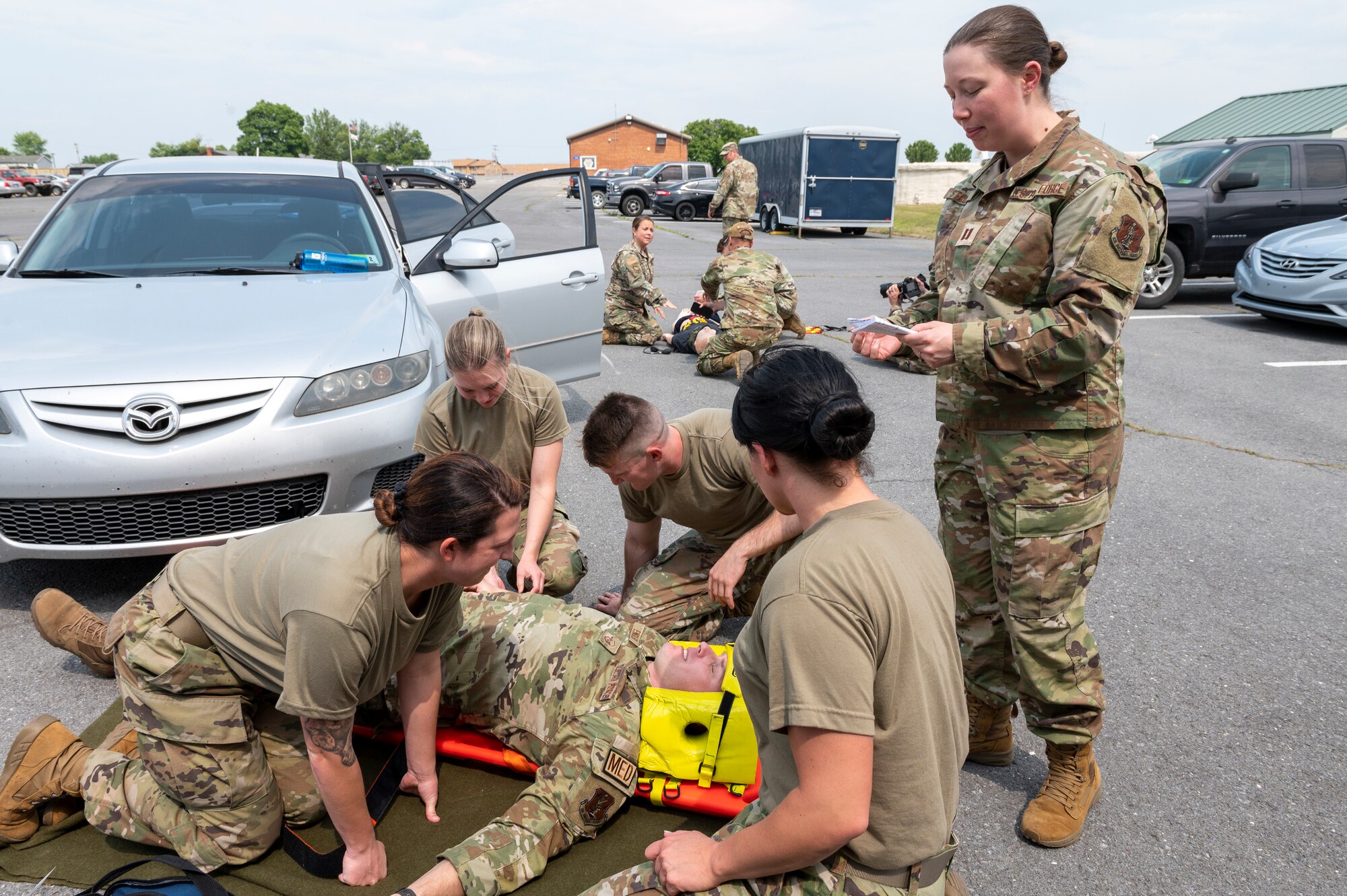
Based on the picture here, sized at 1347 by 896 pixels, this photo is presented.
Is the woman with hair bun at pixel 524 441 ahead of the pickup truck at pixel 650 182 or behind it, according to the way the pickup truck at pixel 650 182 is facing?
ahead

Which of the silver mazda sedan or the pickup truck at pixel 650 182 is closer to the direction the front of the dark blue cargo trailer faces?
the pickup truck

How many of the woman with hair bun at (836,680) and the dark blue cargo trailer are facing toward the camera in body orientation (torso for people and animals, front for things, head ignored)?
0

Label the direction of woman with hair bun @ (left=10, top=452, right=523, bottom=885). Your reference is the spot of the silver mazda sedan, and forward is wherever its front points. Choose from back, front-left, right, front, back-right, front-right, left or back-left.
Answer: front

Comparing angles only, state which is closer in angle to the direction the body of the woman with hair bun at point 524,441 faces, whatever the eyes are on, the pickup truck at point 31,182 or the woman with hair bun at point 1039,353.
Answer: the woman with hair bun

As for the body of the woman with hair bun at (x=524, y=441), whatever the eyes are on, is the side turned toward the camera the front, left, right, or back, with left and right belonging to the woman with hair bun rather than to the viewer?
front

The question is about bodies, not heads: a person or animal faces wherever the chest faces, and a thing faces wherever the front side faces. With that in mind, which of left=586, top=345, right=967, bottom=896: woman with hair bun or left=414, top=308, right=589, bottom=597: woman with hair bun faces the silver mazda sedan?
left=586, top=345, right=967, bottom=896: woman with hair bun

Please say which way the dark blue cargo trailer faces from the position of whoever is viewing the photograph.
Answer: facing away from the viewer and to the left of the viewer

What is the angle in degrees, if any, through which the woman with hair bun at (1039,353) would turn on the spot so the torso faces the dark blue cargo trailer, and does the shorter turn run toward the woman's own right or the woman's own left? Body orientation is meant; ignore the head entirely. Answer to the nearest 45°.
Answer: approximately 135° to the woman's own right

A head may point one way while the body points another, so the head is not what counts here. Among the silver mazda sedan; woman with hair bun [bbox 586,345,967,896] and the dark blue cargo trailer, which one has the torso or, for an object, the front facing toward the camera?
the silver mazda sedan

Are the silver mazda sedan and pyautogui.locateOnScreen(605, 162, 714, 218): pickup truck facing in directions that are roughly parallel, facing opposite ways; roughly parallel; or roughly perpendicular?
roughly perpendicular

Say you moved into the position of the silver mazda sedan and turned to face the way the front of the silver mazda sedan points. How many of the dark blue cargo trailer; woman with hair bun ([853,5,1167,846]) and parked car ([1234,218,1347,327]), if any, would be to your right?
0

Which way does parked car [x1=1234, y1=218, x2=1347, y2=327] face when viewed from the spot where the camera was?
facing the viewer and to the left of the viewer

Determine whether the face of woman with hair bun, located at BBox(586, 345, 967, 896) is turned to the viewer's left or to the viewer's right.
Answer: to the viewer's left

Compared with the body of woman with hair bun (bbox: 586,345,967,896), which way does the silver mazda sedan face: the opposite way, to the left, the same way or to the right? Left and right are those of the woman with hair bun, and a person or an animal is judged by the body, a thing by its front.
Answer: to the left

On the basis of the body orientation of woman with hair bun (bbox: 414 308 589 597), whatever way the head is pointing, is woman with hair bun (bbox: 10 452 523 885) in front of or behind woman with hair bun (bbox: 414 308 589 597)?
in front

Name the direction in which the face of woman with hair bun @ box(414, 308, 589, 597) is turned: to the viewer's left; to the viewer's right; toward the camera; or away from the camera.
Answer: toward the camera

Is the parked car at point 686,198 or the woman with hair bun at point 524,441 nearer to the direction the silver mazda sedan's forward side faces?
the woman with hair bun
